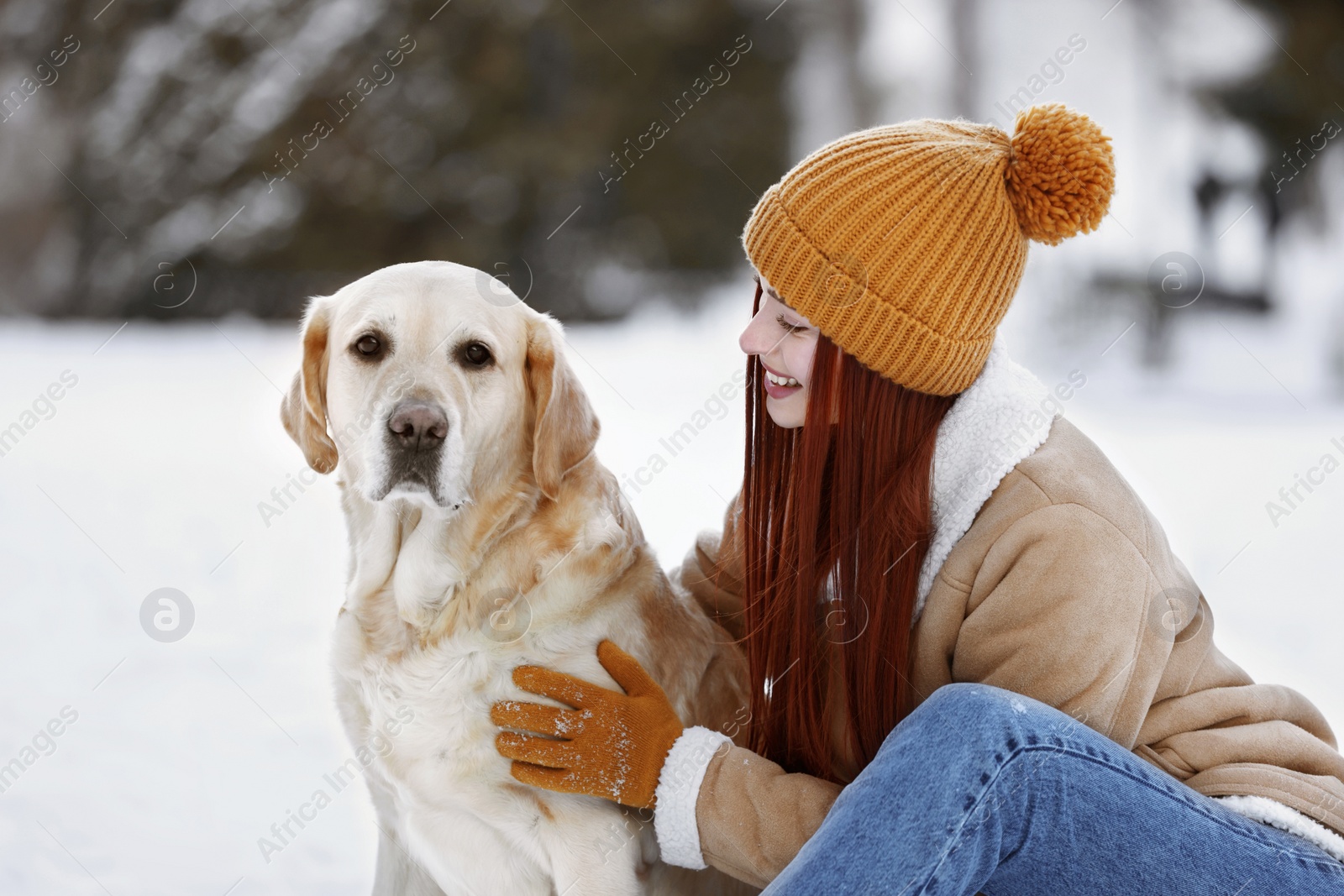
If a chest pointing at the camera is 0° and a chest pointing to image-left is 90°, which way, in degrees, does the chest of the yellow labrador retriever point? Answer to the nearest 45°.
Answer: approximately 45°

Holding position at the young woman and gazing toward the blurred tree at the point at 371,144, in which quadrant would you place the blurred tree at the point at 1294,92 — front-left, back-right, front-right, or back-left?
front-right

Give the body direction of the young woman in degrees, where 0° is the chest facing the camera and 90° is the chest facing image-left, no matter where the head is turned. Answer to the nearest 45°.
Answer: approximately 90°

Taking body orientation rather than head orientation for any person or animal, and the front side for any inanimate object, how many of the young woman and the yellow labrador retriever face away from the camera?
0

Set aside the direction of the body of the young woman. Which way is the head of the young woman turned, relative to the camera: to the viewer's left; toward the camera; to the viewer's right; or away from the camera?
to the viewer's left

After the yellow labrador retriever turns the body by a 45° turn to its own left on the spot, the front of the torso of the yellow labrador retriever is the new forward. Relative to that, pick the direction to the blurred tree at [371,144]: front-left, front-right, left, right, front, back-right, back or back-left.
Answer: back
